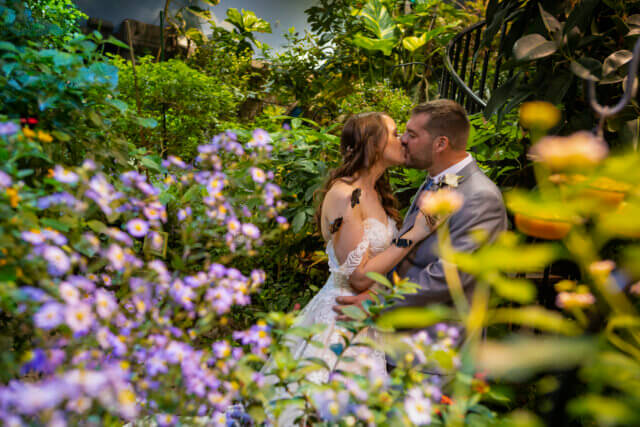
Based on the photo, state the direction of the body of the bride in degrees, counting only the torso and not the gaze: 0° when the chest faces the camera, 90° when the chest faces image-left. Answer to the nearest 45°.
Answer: approximately 270°

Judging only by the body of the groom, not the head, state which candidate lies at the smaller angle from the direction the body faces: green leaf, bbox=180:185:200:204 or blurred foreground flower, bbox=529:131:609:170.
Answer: the green leaf

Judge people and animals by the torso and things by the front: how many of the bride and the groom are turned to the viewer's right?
1

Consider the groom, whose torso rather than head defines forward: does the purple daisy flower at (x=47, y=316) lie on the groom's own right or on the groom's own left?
on the groom's own left

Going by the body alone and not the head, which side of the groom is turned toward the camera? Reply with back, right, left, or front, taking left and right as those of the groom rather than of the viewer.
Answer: left

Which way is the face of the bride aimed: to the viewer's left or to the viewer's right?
to the viewer's right

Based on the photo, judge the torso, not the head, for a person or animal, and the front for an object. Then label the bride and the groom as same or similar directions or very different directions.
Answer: very different directions

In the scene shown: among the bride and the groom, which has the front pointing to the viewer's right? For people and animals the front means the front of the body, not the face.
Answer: the bride
